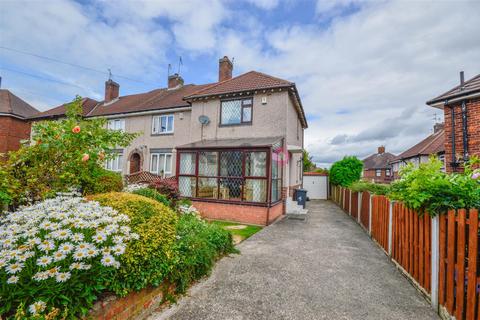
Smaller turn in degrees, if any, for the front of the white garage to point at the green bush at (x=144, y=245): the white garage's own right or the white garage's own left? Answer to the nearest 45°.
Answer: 0° — it already faces it

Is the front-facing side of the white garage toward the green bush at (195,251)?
yes

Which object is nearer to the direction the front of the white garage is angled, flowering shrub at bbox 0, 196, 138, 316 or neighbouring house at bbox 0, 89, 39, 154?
the flowering shrub

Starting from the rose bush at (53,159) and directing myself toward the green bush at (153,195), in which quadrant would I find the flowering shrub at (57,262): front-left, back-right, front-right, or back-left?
back-right

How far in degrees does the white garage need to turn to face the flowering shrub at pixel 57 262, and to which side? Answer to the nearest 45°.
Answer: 0° — it already faces it

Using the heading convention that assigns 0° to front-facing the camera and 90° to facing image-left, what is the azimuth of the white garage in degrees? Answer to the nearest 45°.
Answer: approximately 0°
